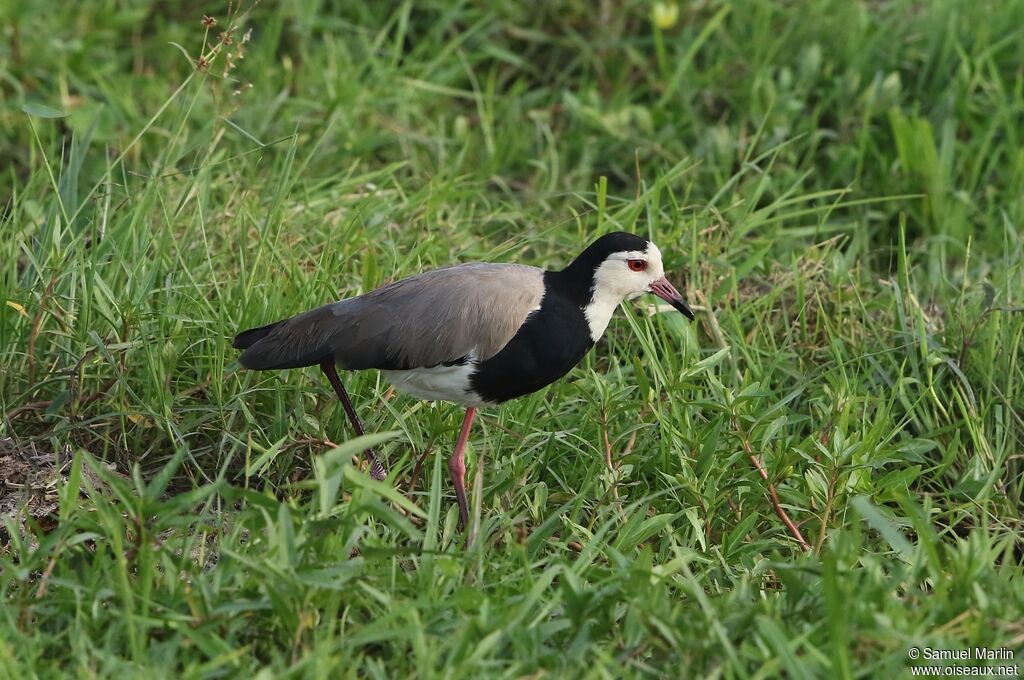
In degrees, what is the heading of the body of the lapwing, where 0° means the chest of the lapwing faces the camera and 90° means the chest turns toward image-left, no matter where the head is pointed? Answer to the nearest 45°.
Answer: approximately 270°
